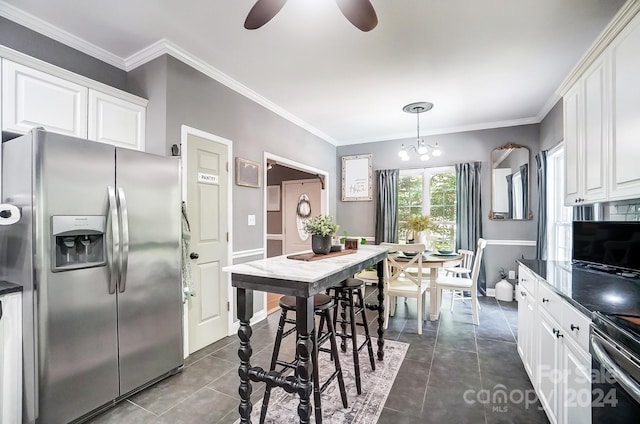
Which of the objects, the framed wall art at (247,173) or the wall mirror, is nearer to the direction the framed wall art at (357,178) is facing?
the framed wall art

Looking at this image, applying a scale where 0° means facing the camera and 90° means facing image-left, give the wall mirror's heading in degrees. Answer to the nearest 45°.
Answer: approximately 0°

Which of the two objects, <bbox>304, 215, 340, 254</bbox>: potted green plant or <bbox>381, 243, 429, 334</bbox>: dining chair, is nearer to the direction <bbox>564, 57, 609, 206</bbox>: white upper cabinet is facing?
the potted green plant

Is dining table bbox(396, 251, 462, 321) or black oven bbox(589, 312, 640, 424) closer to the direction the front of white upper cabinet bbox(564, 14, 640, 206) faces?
the dining table

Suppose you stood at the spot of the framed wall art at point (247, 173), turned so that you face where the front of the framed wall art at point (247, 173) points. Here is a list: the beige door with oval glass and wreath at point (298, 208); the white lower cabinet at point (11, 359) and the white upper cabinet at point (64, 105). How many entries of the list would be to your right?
2

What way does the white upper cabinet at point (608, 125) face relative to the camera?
to the viewer's left

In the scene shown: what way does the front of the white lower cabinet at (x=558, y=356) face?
to the viewer's left

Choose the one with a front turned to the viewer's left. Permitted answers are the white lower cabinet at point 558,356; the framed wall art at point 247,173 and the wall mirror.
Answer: the white lower cabinet

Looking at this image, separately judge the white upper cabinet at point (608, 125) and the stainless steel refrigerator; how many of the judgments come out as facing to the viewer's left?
1

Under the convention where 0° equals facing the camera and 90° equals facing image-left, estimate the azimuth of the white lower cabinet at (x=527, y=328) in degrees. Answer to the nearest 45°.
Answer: approximately 90°

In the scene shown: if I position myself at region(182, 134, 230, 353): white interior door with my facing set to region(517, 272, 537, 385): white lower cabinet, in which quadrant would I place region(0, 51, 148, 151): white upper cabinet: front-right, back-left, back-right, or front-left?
back-right

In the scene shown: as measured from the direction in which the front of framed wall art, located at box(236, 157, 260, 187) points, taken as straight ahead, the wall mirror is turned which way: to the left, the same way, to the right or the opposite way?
to the right

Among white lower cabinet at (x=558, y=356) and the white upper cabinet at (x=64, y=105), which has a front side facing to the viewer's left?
the white lower cabinet
